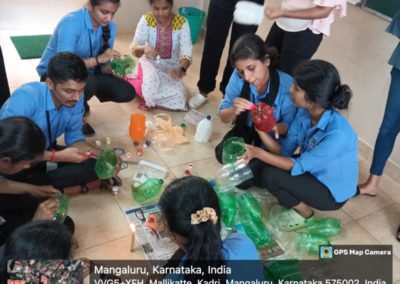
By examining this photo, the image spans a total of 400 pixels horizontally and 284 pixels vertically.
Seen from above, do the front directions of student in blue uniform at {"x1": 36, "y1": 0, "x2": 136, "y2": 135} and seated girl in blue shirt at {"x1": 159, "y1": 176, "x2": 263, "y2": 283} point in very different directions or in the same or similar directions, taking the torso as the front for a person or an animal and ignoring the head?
very different directions

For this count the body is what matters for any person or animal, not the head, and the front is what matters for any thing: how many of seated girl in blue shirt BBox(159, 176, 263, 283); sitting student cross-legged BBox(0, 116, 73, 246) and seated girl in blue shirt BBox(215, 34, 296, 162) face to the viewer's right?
1

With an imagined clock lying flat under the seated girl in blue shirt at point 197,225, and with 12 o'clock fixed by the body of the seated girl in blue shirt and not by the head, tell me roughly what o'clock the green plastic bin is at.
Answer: The green plastic bin is roughly at 1 o'clock from the seated girl in blue shirt.

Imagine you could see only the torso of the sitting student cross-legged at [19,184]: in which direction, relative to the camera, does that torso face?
to the viewer's right

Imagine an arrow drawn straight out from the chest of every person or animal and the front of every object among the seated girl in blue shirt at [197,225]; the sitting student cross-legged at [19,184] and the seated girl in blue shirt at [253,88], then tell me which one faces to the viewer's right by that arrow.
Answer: the sitting student cross-legged

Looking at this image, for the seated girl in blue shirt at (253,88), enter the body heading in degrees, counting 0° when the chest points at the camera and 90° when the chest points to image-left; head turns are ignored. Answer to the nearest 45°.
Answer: approximately 45°

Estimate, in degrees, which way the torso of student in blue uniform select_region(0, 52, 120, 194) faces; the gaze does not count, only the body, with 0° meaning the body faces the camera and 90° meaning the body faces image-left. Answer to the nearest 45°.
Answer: approximately 315°

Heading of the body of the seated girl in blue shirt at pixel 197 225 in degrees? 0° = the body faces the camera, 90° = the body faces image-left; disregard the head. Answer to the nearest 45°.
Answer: approximately 135°

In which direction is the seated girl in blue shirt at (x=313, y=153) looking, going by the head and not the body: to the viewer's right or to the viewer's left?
to the viewer's left
